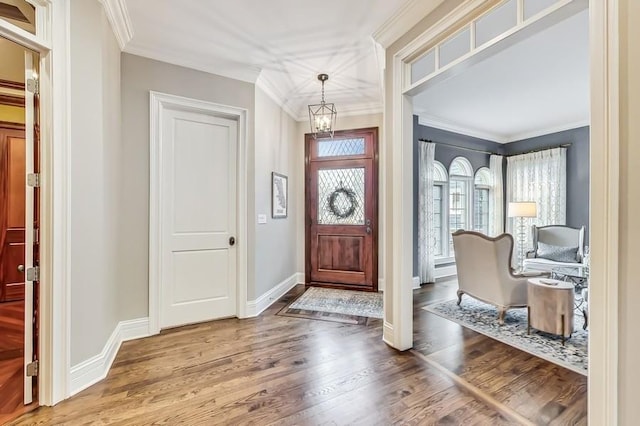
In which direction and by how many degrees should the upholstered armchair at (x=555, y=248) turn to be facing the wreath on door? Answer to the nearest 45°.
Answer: approximately 45° to its right

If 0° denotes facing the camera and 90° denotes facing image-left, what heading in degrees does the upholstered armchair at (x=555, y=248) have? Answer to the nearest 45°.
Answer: approximately 0°

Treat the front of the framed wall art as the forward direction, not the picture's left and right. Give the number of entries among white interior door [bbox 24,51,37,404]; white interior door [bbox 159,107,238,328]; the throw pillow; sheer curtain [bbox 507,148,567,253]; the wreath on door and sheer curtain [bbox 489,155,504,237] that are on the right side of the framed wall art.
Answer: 2

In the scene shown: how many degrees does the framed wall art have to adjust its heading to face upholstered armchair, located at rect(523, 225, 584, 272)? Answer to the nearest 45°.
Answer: approximately 45° to its left

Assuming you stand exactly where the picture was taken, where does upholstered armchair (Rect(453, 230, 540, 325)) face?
facing away from the viewer and to the right of the viewer

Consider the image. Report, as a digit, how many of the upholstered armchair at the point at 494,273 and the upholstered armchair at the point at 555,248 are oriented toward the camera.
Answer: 1

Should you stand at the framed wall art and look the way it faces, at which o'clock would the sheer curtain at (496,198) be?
The sheer curtain is roughly at 10 o'clock from the framed wall art.

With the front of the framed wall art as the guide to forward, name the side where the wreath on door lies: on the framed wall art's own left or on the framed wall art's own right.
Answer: on the framed wall art's own left

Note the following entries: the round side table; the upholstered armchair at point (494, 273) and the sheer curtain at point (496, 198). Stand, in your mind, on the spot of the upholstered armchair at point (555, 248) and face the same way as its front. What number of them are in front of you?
2

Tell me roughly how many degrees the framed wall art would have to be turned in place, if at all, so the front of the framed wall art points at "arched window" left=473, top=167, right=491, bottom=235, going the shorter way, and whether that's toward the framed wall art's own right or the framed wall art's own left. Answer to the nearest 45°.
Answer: approximately 45° to the framed wall art's own left

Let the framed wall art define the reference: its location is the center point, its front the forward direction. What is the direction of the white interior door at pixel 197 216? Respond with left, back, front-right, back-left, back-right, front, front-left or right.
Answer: right

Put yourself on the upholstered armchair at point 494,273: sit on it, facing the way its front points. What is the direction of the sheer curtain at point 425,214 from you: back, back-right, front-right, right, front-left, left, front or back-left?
left

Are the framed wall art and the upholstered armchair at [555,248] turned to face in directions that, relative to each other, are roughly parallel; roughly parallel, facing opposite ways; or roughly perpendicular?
roughly perpendicular

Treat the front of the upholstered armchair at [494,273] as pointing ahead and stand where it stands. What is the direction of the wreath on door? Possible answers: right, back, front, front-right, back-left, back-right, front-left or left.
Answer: back-left

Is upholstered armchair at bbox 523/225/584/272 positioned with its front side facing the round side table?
yes

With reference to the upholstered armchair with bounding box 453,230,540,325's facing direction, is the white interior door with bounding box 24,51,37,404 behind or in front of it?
behind
